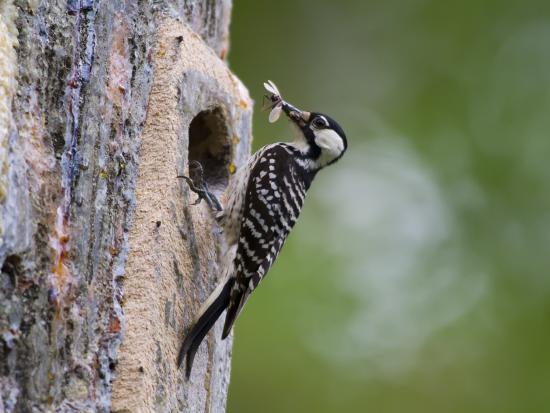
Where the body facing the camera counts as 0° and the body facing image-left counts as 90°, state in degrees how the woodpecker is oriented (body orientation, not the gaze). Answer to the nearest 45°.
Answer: approximately 90°
